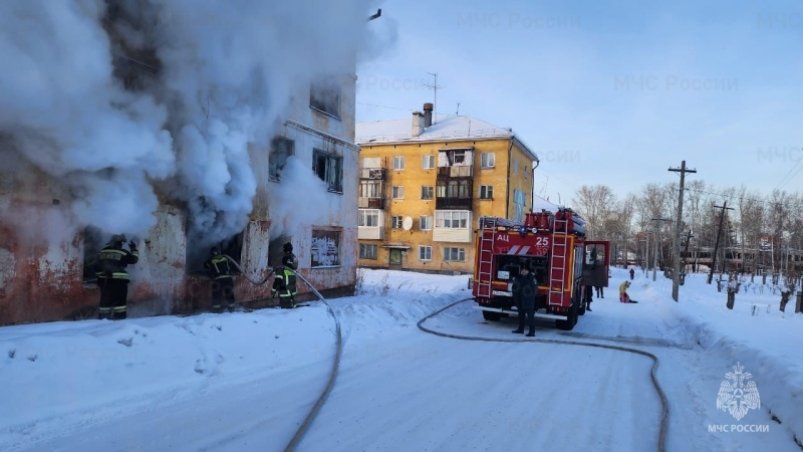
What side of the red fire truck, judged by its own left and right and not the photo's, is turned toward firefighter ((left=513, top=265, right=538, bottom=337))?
back

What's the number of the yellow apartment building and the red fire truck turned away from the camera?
1

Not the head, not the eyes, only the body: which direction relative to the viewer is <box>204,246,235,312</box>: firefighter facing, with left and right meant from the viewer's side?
facing away from the viewer and to the left of the viewer

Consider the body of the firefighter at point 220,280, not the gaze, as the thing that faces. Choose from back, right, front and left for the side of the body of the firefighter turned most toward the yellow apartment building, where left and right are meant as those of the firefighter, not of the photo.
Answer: right

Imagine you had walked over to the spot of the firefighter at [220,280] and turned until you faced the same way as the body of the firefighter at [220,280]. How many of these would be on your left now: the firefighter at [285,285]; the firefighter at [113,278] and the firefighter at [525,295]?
1

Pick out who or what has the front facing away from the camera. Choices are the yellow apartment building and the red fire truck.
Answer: the red fire truck

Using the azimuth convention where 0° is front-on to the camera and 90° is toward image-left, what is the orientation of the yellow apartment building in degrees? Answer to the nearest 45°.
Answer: approximately 0°

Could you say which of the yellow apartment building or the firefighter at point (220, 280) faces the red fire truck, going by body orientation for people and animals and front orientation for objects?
the yellow apartment building

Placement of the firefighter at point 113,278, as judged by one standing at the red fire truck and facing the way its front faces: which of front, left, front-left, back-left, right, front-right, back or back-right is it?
back-left

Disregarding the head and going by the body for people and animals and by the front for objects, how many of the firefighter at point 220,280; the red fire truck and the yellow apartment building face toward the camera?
1

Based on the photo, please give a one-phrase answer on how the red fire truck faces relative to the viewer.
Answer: facing away from the viewer

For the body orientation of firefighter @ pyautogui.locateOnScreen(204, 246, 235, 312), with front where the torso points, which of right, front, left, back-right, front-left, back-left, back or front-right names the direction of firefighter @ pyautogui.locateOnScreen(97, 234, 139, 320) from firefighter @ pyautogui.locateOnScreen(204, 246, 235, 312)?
left

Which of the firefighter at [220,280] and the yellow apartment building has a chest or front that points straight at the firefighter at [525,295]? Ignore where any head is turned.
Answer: the yellow apartment building

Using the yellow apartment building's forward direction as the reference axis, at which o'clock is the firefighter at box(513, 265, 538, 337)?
The firefighter is roughly at 12 o'clock from the yellow apartment building.
